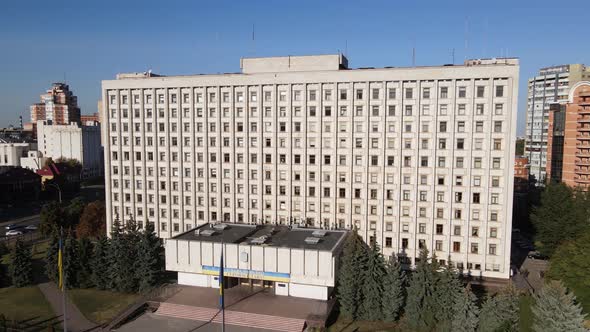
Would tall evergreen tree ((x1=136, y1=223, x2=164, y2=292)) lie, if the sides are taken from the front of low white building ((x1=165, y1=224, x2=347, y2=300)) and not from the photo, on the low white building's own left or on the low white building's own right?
on the low white building's own right

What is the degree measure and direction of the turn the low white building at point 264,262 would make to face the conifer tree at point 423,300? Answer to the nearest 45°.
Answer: approximately 45° to its left

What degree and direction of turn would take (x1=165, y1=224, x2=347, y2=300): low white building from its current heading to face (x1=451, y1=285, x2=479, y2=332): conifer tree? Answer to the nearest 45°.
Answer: approximately 45° to its left

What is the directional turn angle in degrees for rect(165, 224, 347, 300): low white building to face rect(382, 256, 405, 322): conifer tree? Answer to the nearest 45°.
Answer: approximately 45° to its left

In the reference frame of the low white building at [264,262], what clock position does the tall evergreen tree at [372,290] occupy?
The tall evergreen tree is roughly at 10 o'clock from the low white building.

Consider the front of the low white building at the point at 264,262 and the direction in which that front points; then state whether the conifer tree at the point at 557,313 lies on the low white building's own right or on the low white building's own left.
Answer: on the low white building's own left

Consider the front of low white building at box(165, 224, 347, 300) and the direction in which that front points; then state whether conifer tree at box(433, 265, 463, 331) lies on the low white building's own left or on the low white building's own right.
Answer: on the low white building's own left

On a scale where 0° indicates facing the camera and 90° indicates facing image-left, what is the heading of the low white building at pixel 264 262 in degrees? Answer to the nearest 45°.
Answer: approximately 0°
